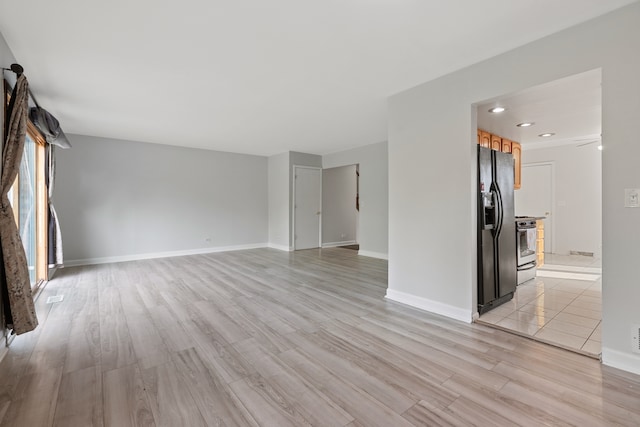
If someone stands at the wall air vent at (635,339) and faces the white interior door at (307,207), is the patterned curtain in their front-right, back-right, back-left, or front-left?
front-left

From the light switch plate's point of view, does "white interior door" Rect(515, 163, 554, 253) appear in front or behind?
behind

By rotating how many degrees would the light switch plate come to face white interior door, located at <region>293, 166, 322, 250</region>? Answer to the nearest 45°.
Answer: approximately 90° to its right

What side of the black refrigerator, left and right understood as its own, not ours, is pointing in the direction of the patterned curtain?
right

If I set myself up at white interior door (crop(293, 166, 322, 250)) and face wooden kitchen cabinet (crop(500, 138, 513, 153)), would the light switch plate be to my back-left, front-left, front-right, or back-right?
front-right

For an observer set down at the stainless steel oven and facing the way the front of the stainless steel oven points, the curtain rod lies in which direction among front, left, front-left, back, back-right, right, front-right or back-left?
right

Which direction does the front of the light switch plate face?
toward the camera

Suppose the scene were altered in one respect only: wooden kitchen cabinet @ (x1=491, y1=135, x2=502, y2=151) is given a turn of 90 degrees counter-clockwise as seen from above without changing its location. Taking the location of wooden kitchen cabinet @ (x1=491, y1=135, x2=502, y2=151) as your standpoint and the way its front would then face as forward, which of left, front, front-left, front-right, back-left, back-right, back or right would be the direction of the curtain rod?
back

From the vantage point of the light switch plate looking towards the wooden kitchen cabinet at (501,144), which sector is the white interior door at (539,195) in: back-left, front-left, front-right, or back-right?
front-right

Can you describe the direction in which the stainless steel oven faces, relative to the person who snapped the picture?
facing the viewer and to the right of the viewer

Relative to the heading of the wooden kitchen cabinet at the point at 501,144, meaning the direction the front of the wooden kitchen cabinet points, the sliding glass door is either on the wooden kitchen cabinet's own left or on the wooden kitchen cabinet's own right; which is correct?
on the wooden kitchen cabinet's own right

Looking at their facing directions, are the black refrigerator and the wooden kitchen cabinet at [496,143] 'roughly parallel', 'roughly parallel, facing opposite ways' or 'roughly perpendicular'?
roughly parallel
